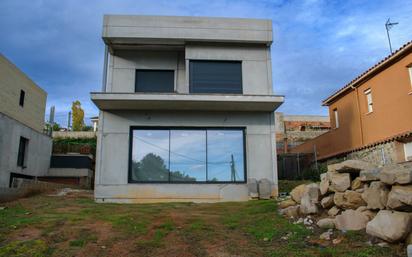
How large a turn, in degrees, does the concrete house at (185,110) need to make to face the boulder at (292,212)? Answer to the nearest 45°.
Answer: approximately 45° to its left

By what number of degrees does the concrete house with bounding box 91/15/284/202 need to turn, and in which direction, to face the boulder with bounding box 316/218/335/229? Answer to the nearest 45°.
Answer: approximately 45° to its left

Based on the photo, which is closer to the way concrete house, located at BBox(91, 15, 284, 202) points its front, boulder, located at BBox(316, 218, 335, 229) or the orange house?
the boulder

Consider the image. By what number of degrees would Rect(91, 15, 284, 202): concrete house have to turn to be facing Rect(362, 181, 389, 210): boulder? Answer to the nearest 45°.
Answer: approximately 45° to its left

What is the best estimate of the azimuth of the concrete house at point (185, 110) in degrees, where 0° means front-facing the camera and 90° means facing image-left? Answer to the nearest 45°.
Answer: approximately 0°

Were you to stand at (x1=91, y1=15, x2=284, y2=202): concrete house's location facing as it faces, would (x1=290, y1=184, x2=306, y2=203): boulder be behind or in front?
in front

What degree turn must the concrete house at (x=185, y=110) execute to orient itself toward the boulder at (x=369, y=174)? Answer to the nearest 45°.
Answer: approximately 45° to its left

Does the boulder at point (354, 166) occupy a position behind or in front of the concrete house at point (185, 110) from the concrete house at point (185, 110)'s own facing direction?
in front

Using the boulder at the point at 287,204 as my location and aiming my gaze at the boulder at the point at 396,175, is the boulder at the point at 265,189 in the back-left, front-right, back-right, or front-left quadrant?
back-left

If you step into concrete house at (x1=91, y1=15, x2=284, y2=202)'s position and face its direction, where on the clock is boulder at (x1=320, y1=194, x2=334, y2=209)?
The boulder is roughly at 11 o'clock from the concrete house.

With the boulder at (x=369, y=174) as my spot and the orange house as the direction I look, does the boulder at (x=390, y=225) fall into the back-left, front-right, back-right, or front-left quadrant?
back-right

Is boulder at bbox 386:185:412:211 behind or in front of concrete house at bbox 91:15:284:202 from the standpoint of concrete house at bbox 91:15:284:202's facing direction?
in front

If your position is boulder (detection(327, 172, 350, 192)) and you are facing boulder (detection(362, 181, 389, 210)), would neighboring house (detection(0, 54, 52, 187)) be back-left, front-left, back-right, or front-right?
back-right

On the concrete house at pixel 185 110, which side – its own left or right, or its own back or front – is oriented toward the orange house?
left
